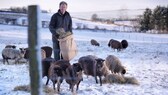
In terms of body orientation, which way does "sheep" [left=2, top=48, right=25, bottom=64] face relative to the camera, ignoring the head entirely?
to the viewer's right

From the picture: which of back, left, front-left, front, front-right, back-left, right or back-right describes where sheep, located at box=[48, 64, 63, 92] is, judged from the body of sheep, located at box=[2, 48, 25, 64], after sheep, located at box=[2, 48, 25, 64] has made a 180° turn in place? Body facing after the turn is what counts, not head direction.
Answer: left

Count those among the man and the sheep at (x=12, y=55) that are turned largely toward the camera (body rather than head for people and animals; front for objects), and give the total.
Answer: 1

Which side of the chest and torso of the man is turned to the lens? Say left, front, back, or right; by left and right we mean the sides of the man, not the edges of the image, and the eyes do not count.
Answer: front

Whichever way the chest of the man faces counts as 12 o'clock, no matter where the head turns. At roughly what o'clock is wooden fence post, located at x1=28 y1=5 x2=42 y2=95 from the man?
The wooden fence post is roughly at 12 o'clock from the man.
